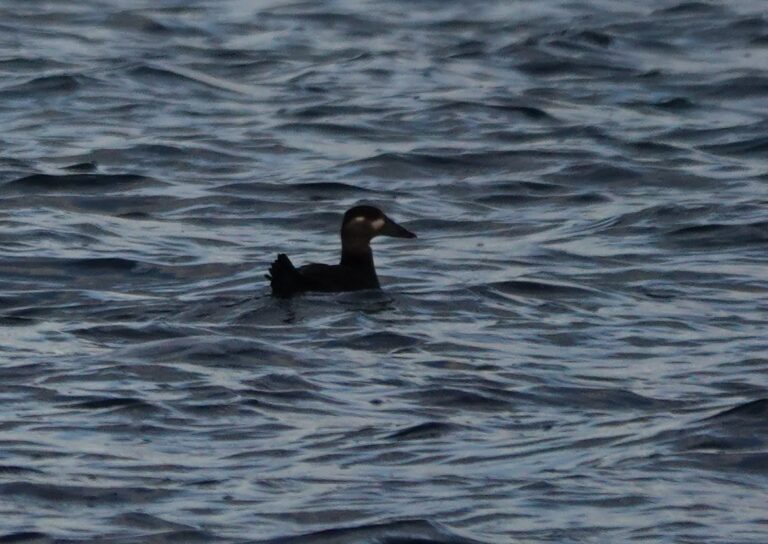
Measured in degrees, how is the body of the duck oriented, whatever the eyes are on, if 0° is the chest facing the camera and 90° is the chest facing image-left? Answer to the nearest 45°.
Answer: approximately 270°
